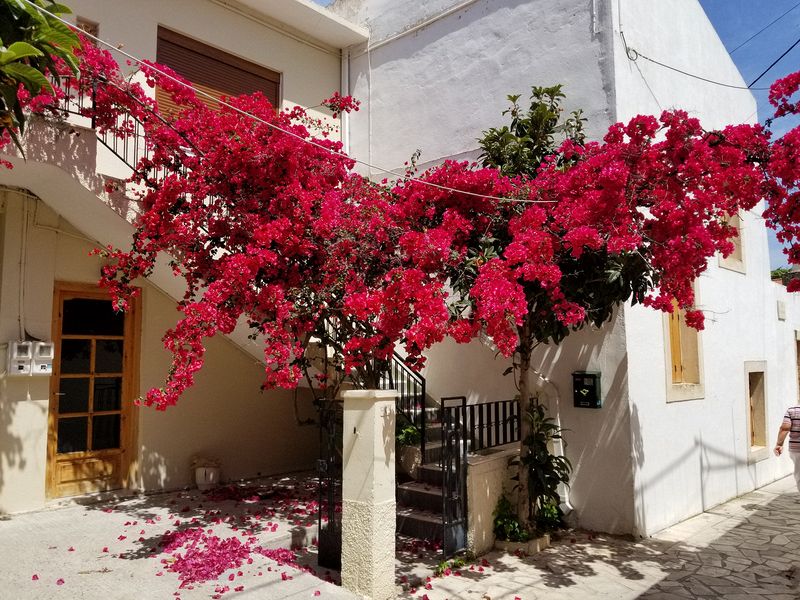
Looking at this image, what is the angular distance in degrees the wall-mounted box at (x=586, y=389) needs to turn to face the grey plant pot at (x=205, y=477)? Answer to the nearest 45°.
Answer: approximately 45° to its right

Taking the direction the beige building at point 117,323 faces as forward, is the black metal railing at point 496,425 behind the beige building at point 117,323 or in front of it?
in front

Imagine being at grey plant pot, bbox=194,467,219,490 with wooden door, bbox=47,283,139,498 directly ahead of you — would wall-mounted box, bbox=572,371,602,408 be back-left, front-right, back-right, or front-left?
back-left

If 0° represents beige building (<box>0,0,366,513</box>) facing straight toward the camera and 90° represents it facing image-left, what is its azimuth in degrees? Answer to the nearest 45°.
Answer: approximately 315°

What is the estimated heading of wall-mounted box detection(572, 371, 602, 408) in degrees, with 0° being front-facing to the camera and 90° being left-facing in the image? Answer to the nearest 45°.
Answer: approximately 45°

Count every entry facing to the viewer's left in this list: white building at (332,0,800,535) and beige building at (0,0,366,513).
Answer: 0

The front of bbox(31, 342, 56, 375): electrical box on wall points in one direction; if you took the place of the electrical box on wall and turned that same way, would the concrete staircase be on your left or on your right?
on your left

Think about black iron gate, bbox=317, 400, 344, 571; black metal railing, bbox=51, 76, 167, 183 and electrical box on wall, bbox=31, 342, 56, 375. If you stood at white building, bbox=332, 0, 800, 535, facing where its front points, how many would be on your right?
3
